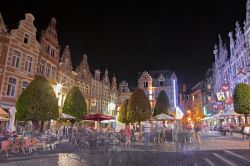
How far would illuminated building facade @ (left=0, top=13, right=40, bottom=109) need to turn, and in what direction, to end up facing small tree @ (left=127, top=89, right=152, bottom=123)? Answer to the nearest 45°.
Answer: approximately 45° to its left

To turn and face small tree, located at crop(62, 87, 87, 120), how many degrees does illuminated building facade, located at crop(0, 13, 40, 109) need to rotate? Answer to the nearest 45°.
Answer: approximately 45° to its left

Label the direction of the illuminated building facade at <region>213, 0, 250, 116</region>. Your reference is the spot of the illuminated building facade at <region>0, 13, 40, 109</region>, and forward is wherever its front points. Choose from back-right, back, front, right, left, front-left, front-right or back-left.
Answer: front-left

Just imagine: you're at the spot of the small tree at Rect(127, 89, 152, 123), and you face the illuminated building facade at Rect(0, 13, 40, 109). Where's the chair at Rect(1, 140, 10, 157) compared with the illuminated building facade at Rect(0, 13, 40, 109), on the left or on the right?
left

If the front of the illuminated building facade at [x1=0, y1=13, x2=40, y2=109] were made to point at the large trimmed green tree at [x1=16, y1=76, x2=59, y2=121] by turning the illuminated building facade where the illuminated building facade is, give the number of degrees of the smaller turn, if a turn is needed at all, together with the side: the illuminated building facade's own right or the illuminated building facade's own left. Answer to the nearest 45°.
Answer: approximately 45° to the illuminated building facade's own right

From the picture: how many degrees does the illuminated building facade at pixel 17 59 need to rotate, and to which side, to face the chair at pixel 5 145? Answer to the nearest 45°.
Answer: approximately 45° to its right

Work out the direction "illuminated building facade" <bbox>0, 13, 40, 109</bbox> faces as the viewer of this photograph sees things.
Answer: facing the viewer and to the right of the viewer

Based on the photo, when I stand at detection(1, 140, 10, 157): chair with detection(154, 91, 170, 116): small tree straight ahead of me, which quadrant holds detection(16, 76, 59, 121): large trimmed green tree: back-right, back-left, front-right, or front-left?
front-left
